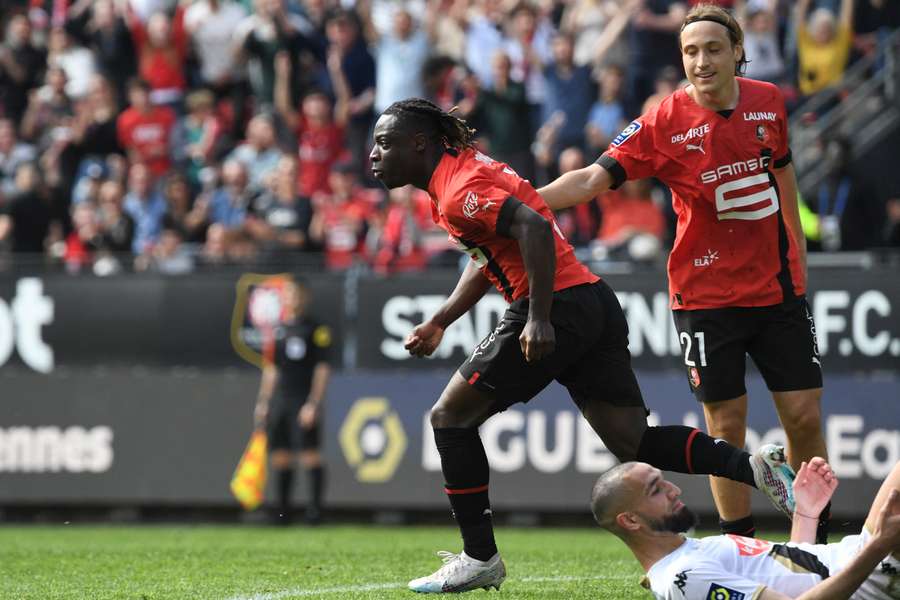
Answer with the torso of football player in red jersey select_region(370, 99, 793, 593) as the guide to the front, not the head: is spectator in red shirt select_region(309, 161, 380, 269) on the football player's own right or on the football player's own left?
on the football player's own right

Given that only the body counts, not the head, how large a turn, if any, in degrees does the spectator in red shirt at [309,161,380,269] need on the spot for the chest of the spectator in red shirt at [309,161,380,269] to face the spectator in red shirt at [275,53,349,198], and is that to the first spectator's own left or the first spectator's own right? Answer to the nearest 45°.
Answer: approximately 180°

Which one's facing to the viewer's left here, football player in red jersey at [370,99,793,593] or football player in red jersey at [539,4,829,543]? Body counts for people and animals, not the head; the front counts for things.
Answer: football player in red jersey at [370,99,793,593]

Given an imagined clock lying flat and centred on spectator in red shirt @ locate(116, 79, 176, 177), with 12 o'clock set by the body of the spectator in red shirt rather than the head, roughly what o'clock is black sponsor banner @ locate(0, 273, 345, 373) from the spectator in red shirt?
The black sponsor banner is roughly at 12 o'clock from the spectator in red shirt.

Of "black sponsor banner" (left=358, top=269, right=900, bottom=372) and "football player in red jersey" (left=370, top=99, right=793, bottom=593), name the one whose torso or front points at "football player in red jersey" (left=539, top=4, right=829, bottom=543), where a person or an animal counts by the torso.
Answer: the black sponsor banner

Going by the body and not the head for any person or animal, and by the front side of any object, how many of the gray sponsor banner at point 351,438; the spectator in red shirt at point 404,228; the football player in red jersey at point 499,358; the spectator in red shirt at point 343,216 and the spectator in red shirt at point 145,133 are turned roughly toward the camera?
4

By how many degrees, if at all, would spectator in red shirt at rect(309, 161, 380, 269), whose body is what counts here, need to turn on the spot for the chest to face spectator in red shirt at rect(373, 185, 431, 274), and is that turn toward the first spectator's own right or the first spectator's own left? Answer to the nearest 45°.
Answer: approximately 45° to the first spectator's own left

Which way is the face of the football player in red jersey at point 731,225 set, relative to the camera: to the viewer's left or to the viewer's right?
to the viewer's left
